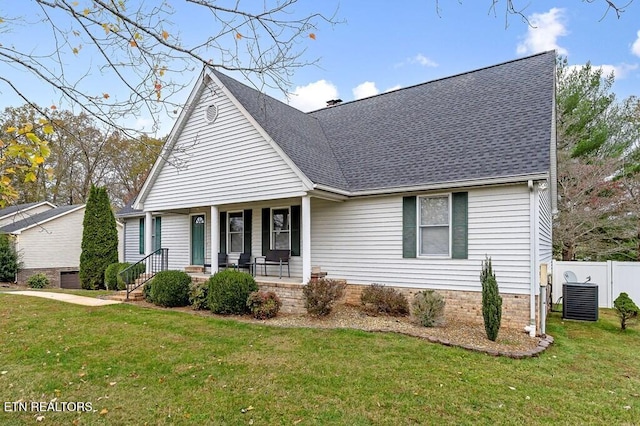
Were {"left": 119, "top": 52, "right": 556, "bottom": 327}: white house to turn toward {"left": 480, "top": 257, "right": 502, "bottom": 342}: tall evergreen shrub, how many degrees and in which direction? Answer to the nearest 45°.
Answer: approximately 45° to its left

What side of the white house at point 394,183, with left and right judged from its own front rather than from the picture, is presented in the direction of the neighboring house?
right

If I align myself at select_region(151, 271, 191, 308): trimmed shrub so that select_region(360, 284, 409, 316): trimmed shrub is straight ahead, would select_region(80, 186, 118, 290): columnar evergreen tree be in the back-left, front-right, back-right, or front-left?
back-left

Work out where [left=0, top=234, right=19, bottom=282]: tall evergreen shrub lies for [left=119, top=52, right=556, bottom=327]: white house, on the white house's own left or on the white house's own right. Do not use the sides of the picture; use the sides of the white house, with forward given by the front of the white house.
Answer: on the white house's own right

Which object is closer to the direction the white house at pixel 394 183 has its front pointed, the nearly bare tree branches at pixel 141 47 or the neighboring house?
the nearly bare tree branches

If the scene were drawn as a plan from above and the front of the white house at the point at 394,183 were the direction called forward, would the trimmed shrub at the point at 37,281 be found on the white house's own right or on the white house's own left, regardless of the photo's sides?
on the white house's own right

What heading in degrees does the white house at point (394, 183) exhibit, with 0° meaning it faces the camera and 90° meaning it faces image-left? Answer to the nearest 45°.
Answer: approximately 45°

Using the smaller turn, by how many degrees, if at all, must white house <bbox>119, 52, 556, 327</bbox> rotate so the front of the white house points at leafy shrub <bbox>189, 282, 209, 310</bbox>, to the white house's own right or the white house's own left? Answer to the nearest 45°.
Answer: approximately 45° to the white house's own right

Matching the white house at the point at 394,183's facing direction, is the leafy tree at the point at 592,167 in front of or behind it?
behind
